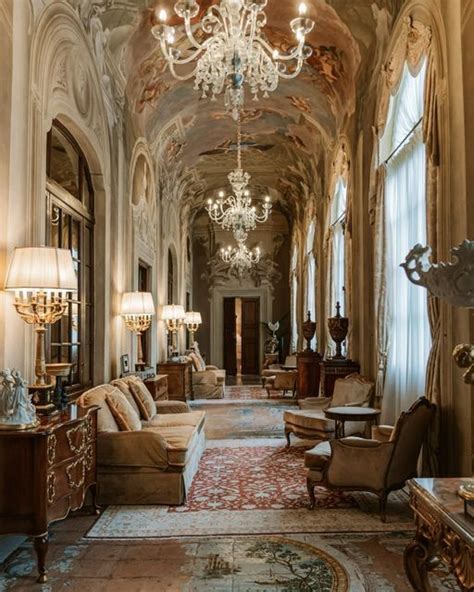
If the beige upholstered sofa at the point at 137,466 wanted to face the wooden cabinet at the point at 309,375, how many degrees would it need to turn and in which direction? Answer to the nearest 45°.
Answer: approximately 45° to its left

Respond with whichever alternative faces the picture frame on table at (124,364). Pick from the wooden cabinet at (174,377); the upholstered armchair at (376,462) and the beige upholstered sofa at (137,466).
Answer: the upholstered armchair

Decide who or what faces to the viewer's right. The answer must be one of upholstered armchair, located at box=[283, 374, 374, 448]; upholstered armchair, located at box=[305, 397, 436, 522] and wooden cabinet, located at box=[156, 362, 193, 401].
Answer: the wooden cabinet

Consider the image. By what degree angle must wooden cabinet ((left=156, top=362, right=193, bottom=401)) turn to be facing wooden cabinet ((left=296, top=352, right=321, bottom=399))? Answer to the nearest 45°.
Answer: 0° — it already faces it

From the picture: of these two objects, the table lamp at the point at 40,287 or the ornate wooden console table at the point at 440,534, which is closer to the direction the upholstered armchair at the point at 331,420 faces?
the table lamp

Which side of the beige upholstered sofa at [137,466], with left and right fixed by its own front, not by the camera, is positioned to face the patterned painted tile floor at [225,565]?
right

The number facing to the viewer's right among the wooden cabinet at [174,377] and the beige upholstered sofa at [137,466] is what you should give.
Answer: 2

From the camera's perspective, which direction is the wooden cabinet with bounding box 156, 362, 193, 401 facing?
to the viewer's right

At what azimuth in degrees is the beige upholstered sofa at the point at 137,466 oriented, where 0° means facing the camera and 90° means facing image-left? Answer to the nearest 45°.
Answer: approximately 270°

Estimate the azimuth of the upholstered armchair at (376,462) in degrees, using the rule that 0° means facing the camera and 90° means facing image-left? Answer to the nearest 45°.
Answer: approximately 135°

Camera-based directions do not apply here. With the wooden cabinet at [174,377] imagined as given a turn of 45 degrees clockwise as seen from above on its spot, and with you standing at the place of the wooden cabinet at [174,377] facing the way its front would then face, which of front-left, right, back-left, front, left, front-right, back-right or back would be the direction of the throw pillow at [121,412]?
front-right

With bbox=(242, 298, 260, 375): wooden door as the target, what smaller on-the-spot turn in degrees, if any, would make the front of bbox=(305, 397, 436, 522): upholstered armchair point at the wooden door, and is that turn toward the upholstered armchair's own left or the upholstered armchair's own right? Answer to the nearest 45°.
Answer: approximately 45° to the upholstered armchair's own right

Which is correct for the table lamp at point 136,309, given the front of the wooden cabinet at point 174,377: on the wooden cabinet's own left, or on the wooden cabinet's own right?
on the wooden cabinet's own right

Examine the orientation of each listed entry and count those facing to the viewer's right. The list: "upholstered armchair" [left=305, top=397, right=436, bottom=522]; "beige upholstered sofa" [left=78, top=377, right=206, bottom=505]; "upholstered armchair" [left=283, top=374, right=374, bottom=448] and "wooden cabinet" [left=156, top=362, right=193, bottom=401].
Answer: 2
